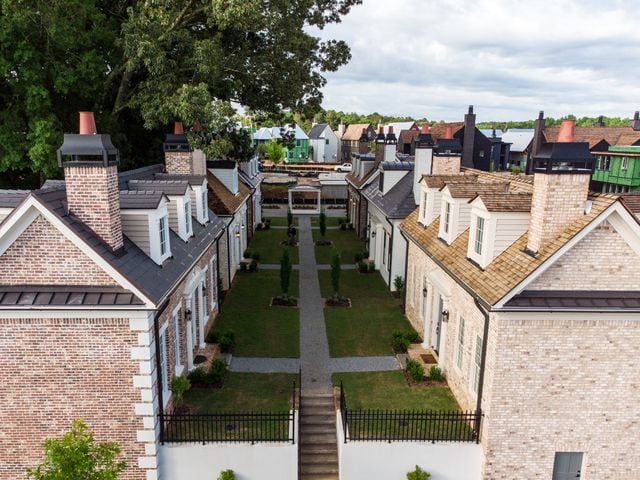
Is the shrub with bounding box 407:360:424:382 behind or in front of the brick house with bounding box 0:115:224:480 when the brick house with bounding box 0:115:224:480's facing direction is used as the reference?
in front

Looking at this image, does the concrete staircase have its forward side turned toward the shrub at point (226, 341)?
no

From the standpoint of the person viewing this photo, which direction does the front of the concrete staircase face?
facing the viewer

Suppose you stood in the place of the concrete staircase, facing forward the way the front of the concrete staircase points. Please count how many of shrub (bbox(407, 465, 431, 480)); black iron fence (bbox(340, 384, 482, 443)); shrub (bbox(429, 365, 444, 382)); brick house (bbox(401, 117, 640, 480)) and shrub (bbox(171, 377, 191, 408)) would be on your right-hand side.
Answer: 1

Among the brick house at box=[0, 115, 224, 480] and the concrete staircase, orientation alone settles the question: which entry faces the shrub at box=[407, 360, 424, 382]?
the brick house

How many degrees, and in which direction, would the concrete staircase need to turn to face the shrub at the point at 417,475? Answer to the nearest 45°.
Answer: approximately 45° to its left

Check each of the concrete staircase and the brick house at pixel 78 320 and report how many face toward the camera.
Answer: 1

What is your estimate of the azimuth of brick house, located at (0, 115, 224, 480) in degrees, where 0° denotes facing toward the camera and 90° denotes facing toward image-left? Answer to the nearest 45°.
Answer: approximately 270°

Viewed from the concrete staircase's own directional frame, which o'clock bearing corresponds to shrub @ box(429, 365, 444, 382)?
The shrub is roughly at 8 o'clock from the concrete staircase.

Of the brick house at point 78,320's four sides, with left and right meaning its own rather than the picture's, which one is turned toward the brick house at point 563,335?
front

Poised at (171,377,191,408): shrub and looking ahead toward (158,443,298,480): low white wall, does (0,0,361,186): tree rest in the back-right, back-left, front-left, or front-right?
back-left

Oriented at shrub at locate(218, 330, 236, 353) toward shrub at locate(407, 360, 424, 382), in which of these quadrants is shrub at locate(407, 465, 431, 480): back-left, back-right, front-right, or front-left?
front-right

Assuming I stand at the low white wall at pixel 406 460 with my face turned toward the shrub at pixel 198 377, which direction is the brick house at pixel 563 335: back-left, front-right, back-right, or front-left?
back-right

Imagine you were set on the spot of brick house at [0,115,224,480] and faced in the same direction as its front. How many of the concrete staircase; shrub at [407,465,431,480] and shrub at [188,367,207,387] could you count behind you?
0

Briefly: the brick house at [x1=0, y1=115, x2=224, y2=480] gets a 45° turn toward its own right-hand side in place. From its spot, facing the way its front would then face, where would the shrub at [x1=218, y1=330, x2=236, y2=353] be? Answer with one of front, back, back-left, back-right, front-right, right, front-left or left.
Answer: left
